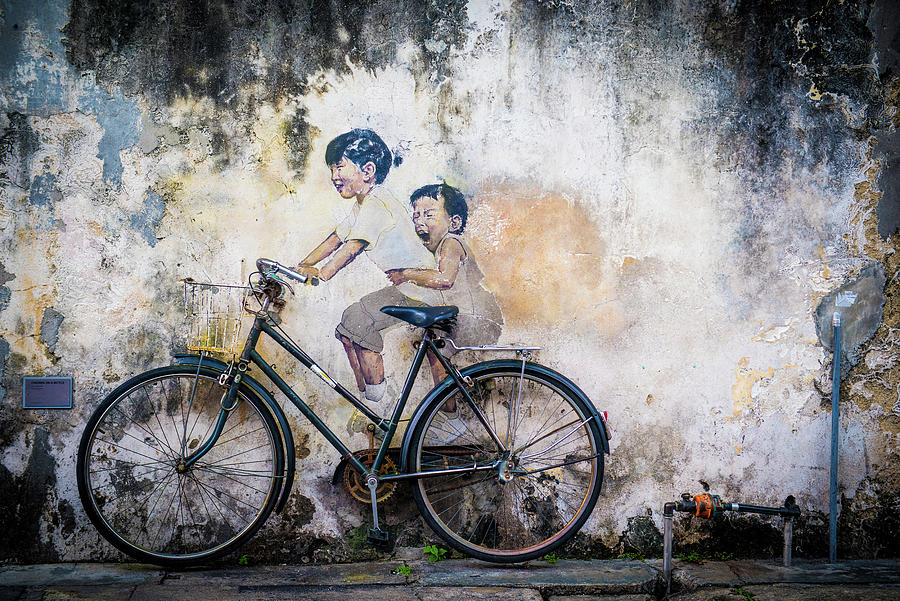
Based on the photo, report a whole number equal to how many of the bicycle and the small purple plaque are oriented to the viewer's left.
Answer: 1

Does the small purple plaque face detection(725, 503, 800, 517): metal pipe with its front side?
no

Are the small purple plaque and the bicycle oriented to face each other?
no

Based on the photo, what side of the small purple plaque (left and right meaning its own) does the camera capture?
front

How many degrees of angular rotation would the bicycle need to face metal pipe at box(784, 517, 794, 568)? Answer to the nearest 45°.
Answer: approximately 180°

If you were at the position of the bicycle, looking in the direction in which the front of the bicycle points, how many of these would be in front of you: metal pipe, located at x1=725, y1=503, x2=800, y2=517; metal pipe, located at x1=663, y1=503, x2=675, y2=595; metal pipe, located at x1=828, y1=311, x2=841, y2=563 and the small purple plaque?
1

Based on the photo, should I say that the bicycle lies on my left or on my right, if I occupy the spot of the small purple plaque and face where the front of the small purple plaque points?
on my left

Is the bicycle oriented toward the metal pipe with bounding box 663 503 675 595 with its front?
no

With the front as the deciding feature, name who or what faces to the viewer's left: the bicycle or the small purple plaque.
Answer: the bicycle

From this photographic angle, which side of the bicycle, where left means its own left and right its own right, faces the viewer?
left

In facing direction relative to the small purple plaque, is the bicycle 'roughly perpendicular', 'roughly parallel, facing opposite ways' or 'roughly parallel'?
roughly perpendicular

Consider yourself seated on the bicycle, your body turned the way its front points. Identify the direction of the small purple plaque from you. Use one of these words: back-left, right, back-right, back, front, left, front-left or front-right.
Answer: front

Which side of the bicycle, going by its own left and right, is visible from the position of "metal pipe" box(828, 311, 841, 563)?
back

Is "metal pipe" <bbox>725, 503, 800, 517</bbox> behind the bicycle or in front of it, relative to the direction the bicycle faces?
behind
